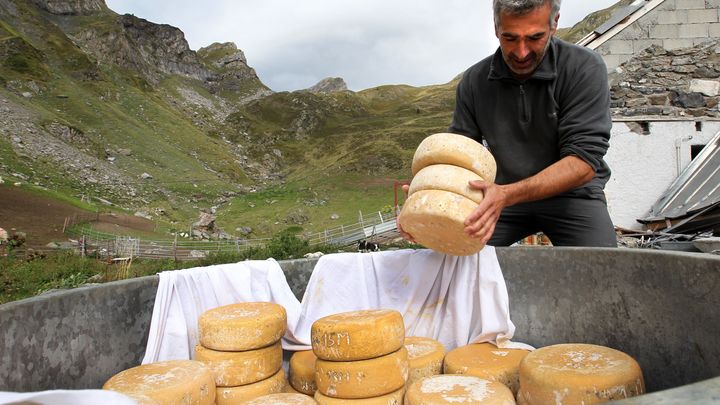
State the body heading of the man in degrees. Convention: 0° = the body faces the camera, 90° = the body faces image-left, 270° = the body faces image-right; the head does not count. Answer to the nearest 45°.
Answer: approximately 45°

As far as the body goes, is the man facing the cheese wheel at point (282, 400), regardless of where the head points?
yes

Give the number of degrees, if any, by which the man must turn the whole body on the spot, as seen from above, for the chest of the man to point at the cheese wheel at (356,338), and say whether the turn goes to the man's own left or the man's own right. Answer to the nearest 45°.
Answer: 0° — they already face it

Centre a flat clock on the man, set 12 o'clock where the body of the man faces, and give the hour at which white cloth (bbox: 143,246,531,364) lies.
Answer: The white cloth is roughly at 1 o'clock from the man.

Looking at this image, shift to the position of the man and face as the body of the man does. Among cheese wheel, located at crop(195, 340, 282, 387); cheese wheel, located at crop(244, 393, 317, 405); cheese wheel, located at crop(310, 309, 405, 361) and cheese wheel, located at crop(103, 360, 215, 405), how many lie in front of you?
4

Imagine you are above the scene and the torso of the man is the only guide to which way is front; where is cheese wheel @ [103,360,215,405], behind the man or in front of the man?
in front

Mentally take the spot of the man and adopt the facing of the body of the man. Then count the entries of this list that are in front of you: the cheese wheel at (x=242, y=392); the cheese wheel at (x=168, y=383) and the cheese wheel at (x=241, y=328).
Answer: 3

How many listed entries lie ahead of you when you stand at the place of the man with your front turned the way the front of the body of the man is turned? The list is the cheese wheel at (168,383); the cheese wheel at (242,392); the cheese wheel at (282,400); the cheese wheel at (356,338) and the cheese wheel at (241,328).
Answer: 5
